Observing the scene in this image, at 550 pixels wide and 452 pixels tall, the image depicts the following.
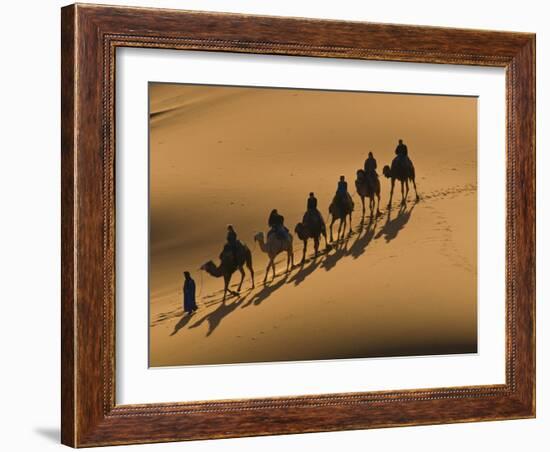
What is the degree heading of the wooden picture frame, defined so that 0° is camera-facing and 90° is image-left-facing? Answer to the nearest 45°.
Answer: approximately 315°
